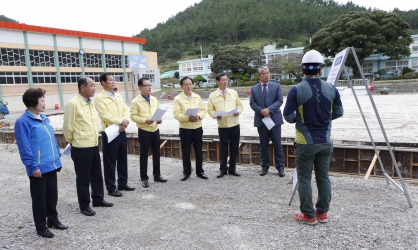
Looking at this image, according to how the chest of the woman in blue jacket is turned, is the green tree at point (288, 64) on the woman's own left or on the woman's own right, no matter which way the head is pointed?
on the woman's own left

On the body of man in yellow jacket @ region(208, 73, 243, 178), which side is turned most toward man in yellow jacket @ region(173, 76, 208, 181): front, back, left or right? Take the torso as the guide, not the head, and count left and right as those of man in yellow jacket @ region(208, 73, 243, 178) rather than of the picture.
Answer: right

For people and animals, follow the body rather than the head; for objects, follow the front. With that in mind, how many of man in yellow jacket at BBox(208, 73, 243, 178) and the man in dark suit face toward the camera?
2

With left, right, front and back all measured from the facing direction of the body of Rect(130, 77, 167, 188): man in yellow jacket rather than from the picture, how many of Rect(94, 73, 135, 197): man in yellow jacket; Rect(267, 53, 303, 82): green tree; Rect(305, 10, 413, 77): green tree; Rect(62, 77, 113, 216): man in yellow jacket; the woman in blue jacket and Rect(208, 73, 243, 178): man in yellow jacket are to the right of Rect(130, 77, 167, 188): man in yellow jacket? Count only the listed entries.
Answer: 3

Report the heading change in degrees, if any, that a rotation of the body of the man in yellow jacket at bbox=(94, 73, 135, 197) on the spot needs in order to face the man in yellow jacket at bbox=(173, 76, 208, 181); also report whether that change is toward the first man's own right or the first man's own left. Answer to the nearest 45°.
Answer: approximately 45° to the first man's own left

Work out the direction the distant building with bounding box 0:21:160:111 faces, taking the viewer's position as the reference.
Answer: facing the viewer and to the right of the viewer

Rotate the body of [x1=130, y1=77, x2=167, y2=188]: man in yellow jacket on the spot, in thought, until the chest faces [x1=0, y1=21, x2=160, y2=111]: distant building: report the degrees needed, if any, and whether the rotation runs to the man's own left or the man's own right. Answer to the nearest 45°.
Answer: approximately 135° to the man's own left

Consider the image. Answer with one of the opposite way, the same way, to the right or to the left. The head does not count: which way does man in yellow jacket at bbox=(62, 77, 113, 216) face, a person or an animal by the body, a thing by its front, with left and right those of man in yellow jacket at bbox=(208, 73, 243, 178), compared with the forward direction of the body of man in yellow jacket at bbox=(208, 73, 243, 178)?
to the left

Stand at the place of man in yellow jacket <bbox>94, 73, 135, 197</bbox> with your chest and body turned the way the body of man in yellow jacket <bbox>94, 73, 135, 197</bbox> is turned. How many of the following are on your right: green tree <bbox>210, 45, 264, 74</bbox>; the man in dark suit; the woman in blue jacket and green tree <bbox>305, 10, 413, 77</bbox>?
1

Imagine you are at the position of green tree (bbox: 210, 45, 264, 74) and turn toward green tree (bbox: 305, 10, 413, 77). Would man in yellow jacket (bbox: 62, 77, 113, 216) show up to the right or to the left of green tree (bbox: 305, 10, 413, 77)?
right

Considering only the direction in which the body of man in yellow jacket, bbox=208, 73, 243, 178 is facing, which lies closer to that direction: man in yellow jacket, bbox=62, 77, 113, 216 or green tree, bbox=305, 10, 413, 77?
the man in yellow jacket

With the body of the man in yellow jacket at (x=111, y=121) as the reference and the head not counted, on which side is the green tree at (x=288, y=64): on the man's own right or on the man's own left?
on the man's own left

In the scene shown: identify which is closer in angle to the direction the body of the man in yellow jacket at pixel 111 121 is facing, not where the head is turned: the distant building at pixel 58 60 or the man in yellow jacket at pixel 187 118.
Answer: the man in yellow jacket

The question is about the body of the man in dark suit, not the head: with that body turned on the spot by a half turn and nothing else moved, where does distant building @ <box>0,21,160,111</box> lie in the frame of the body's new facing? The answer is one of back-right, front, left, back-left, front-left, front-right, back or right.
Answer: front-left

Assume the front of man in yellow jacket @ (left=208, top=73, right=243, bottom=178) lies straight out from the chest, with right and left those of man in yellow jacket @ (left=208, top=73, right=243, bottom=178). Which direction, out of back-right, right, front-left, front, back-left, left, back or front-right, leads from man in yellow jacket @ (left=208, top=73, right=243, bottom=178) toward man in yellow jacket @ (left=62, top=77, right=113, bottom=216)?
front-right
